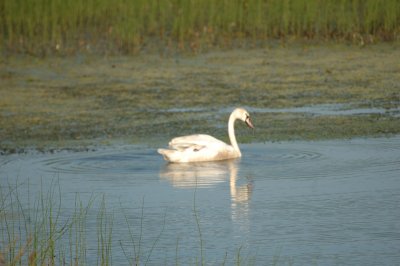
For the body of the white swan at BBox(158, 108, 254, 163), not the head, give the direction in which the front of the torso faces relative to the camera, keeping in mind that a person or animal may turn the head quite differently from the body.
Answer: to the viewer's right
